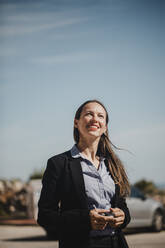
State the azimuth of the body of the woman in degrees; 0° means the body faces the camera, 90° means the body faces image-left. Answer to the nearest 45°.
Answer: approximately 315°

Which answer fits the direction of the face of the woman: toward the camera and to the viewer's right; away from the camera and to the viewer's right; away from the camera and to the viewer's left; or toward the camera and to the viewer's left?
toward the camera and to the viewer's right

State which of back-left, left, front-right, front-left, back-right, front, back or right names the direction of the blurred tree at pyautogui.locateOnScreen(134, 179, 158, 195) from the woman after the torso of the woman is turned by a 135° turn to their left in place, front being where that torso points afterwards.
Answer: front
